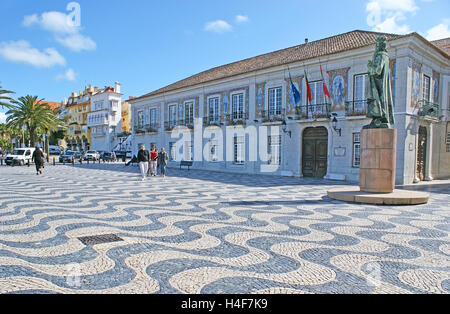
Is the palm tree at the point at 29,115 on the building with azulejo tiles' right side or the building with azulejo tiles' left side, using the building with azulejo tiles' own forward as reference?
on its right

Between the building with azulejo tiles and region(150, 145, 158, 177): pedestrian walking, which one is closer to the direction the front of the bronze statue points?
the pedestrian walking

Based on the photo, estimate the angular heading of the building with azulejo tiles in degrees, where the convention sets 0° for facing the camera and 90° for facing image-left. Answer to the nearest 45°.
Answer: approximately 45°

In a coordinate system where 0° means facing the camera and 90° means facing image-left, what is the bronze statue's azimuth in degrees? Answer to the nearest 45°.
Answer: approximately 90°

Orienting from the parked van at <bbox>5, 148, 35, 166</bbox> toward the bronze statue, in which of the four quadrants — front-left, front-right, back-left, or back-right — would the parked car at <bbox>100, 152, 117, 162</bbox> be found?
back-left

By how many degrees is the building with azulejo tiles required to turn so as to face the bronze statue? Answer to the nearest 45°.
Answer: approximately 45° to its left

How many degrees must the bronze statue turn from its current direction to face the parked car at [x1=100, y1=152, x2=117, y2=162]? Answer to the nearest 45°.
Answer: approximately 45° to its right

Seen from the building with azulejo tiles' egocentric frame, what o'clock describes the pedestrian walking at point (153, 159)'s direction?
The pedestrian walking is roughly at 1 o'clock from the building with azulejo tiles.

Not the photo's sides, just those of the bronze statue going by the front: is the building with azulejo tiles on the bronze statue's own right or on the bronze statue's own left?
on the bronze statue's own right

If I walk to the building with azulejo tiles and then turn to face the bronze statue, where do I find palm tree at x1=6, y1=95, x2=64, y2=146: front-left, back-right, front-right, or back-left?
back-right

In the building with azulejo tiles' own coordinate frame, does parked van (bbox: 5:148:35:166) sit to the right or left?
on its right
